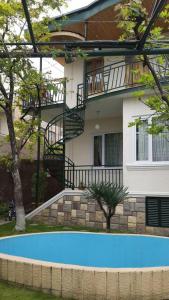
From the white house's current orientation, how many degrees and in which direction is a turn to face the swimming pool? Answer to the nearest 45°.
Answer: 0° — it already faces it

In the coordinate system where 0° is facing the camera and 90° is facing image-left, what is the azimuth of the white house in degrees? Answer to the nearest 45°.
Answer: approximately 0°
